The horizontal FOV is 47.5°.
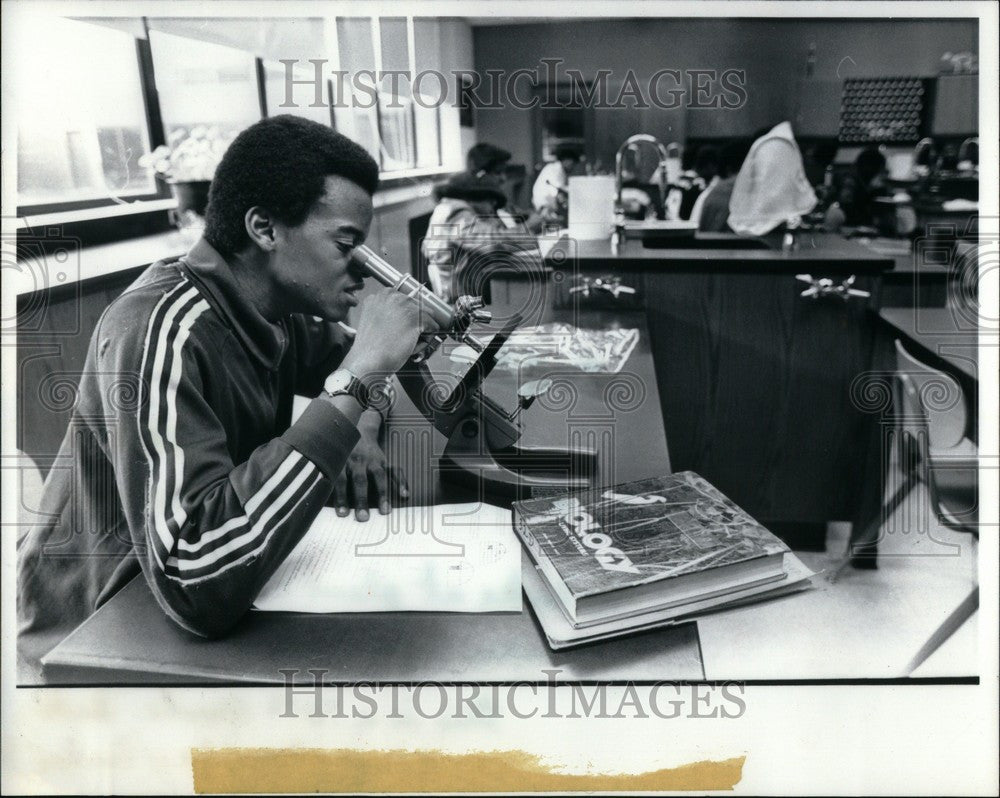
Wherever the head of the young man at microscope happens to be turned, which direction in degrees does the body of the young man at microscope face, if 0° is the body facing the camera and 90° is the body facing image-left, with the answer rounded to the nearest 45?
approximately 270°

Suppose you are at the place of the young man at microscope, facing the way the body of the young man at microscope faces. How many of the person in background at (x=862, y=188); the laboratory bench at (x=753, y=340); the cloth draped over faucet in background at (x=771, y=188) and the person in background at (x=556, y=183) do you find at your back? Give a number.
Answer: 0

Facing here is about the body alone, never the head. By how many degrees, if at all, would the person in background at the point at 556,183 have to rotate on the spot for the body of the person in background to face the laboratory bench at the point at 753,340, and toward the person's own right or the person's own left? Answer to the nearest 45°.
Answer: approximately 45° to the person's own left
